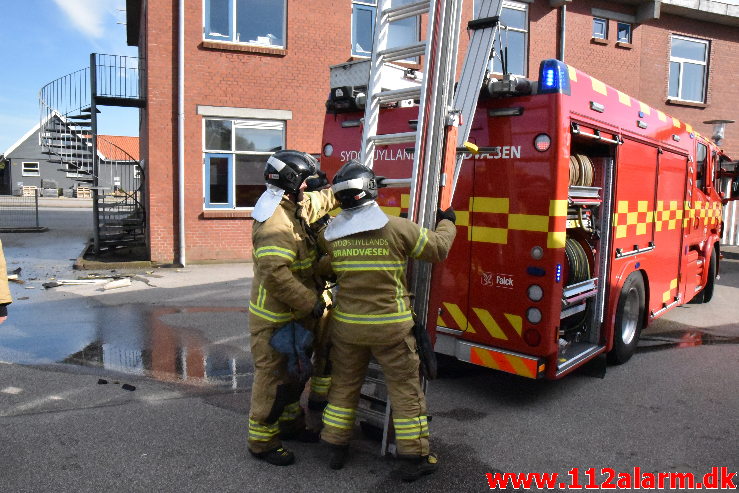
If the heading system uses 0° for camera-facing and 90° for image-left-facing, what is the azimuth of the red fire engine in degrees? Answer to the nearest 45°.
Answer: approximately 225°

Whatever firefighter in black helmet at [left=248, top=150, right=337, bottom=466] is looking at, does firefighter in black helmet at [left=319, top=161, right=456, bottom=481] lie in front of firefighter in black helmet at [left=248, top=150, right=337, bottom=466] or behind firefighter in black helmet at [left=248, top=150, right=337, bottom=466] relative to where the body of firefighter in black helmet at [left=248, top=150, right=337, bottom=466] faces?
in front

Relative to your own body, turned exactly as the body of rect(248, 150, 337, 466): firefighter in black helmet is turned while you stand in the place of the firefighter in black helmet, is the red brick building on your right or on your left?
on your left

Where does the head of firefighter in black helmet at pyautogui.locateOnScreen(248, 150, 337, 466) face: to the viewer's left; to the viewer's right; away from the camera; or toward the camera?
to the viewer's right

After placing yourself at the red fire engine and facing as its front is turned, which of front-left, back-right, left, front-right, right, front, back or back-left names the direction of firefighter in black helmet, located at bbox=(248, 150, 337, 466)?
back

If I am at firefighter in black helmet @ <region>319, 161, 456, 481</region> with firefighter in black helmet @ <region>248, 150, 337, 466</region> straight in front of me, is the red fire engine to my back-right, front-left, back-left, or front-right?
back-right

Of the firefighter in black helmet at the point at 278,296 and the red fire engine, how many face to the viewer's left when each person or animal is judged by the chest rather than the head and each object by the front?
0

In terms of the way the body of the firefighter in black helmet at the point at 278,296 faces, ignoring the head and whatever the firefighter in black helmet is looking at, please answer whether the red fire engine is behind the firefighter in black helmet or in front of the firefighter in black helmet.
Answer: in front
